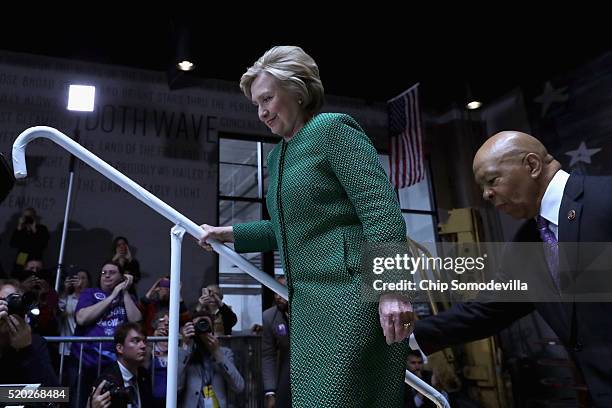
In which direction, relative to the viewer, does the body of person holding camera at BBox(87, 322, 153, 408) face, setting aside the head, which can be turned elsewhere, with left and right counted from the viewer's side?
facing the viewer and to the right of the viewer

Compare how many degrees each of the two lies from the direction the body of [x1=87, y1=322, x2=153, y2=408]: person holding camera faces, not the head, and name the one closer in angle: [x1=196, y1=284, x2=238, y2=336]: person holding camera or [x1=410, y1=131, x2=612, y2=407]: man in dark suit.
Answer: the man in dark suit

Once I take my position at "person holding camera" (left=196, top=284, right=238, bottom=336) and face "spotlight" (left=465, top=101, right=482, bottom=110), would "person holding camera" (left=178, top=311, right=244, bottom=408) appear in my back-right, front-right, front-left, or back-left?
back-right

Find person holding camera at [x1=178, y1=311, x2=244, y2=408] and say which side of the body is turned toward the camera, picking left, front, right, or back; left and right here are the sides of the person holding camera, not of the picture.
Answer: front

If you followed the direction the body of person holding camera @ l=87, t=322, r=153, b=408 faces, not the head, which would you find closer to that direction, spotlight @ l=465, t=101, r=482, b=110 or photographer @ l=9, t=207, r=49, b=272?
the spotlight

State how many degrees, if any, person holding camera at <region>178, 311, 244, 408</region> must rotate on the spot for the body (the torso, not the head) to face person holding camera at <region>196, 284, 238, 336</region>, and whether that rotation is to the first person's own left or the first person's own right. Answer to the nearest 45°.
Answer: approximately 180°

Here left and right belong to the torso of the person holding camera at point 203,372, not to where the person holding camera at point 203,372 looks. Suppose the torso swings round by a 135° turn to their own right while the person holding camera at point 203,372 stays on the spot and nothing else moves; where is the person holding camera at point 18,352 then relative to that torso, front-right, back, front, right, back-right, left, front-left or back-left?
left

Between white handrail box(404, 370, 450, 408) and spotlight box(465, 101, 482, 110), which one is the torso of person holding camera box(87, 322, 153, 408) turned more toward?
the white handrail

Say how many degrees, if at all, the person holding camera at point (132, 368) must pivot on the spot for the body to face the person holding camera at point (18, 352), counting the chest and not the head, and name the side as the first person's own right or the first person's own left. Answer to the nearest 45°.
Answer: approximately 90° to the first person's own right

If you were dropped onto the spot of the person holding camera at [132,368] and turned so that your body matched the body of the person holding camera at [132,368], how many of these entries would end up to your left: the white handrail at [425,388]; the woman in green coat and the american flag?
1

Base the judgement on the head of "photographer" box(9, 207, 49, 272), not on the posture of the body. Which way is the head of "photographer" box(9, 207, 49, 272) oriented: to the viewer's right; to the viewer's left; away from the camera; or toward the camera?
toward the camera

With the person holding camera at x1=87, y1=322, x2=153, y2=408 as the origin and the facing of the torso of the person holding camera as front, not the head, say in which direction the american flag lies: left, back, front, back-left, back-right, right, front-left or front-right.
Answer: left

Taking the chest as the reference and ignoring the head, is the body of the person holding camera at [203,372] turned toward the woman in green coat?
yes
